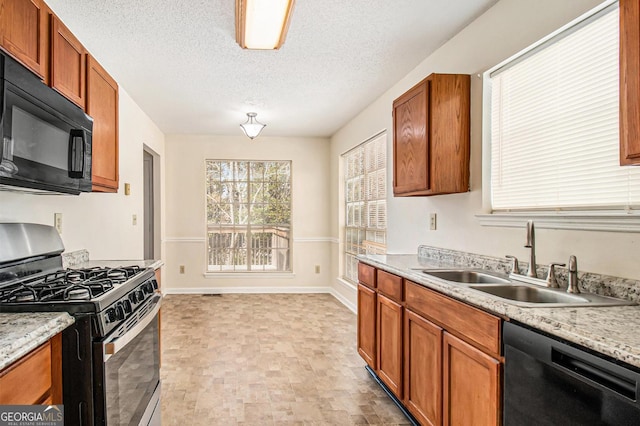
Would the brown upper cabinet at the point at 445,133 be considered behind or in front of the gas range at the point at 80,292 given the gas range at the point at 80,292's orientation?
in front

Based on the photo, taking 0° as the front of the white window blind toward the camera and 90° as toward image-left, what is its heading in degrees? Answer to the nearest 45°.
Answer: approximately 45°

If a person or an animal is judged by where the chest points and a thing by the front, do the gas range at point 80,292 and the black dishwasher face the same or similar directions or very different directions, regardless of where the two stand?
very different directions

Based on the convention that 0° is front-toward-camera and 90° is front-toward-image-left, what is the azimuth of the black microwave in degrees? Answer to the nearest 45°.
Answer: approximately 315°

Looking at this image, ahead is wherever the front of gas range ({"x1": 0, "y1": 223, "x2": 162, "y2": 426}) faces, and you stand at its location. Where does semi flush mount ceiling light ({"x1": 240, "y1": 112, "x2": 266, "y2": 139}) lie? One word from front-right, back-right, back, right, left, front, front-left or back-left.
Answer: left

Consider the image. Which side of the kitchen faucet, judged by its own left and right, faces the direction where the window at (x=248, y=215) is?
right
